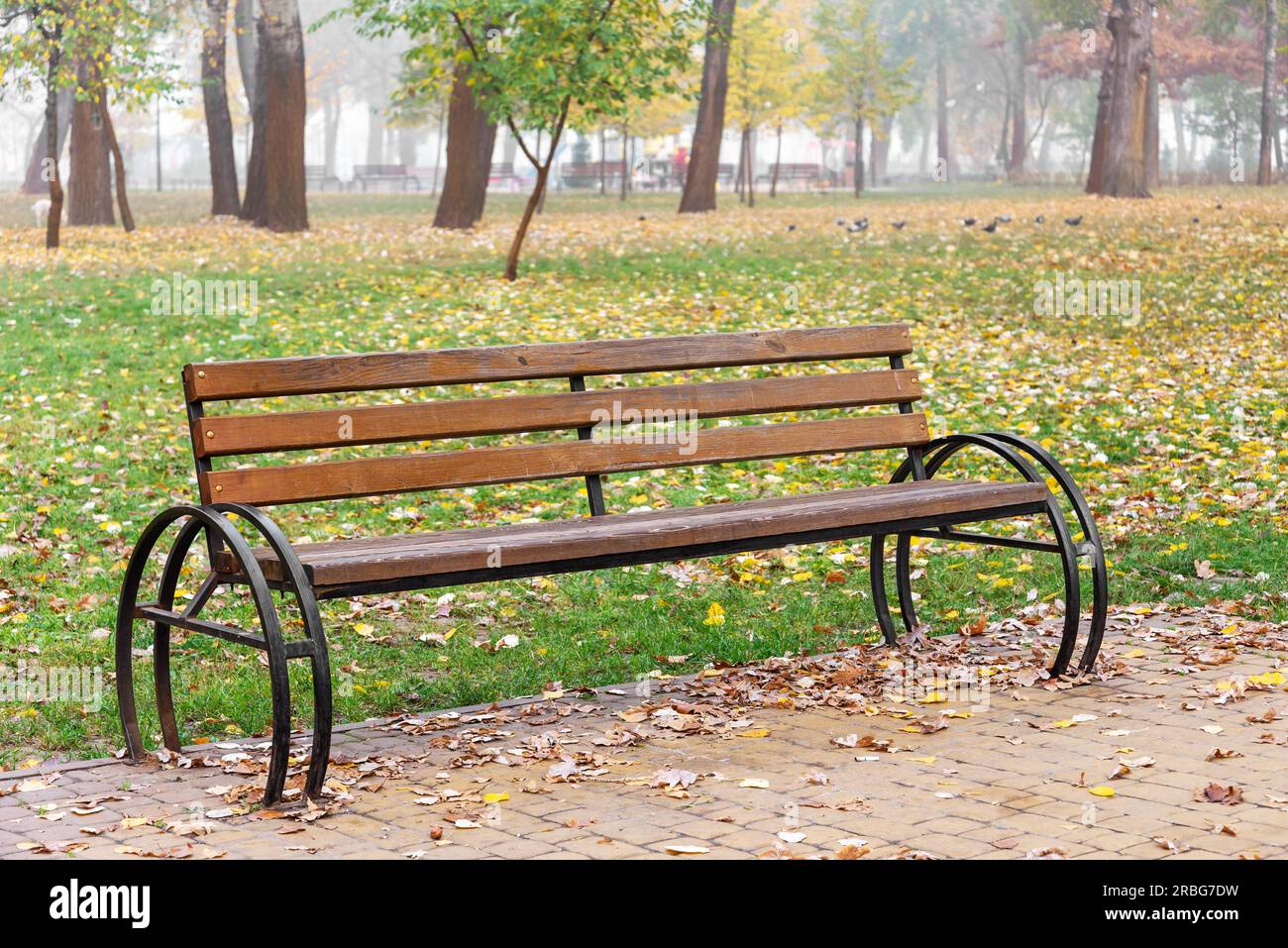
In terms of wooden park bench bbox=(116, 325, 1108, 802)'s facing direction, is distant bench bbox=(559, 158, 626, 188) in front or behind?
behind

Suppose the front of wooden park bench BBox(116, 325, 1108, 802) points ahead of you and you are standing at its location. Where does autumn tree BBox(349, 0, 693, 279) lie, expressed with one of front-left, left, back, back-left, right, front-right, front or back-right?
back-left

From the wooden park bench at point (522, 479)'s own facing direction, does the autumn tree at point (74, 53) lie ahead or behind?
behind

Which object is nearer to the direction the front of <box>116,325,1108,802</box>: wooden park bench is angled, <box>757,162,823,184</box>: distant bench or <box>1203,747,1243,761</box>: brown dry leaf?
the brown dry leaf

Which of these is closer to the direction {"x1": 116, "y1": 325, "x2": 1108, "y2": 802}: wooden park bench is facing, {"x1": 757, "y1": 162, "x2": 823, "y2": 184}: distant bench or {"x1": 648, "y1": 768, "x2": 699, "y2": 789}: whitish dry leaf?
the whitish dry leaf

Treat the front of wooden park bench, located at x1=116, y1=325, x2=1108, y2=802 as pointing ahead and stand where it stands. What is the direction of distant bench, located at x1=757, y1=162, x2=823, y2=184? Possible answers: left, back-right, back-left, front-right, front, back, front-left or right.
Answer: back-left

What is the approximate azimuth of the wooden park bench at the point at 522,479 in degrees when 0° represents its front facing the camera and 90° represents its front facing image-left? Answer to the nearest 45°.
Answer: approximately 315°

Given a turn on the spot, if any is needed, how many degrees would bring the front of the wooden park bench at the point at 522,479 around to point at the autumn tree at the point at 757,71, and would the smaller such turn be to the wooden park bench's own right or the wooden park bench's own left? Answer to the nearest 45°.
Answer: approximately 135° to the wooden park bench's own left

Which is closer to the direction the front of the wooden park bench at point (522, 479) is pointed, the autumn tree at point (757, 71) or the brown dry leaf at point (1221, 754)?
the brown dry leaf

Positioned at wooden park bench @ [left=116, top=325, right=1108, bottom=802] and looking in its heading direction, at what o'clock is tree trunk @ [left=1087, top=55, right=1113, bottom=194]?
The tree trunk is roughly at 8 o'clock from the wooden park bench.

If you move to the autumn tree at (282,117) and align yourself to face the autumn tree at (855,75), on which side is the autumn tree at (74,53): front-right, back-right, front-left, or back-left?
back-left
